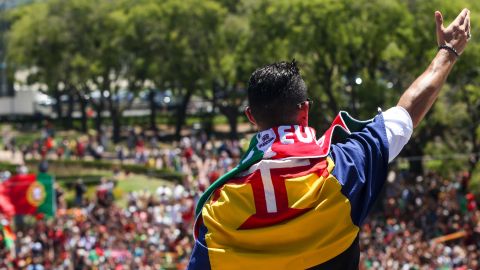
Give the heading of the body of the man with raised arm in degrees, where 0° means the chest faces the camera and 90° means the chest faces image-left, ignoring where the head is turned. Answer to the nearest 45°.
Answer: approximately 180°

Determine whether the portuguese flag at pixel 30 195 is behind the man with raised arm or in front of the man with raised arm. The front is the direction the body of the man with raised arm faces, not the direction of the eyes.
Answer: in front
